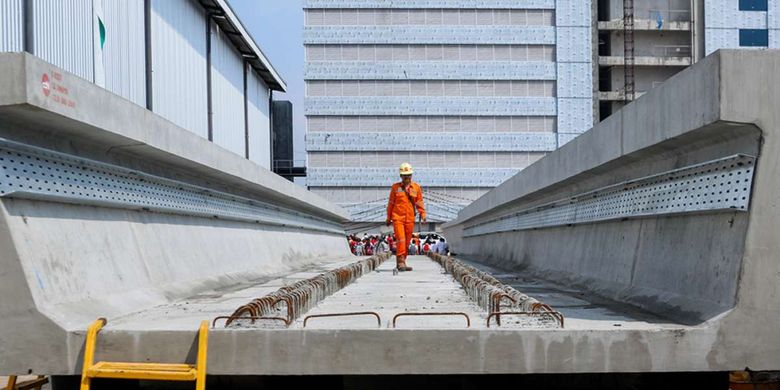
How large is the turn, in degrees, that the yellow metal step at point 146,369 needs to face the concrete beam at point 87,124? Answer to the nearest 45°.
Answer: approximately 180°

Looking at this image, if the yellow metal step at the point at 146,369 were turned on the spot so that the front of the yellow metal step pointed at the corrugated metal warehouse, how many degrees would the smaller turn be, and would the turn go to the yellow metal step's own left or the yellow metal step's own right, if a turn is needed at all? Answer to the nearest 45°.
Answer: approximately 180°

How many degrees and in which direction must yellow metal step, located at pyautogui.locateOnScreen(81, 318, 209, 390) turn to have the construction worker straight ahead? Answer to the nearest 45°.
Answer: approximately 135° to its left

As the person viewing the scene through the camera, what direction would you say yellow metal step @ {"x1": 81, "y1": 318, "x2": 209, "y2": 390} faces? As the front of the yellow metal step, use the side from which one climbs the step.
facing the viewer

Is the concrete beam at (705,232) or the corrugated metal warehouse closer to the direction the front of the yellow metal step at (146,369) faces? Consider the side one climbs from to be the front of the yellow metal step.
the concrete beam

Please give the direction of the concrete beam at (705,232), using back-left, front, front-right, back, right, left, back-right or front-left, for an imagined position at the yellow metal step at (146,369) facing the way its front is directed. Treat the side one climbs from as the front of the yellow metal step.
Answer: left
